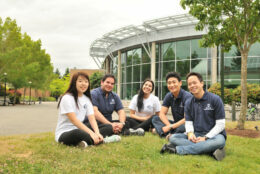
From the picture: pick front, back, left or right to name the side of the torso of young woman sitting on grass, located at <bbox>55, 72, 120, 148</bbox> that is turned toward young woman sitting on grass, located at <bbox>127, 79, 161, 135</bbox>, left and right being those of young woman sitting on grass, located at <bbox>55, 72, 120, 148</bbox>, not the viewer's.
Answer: left

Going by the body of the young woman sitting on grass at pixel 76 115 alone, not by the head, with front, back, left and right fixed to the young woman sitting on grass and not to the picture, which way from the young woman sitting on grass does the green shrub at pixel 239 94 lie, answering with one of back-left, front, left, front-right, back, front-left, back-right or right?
left

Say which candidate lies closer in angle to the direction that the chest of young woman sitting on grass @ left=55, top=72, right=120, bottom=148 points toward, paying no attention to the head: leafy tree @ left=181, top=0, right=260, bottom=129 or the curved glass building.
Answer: the leafy tree

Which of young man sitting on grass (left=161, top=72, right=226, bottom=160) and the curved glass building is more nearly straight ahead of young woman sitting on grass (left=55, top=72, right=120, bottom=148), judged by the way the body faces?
the young man sitting on grass

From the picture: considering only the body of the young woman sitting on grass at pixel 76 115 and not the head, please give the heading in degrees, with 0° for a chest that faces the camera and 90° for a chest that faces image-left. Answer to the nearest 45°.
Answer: approximately 315°

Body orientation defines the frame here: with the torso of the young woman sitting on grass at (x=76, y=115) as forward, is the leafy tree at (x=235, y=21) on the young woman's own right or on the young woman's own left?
on the young woman's own left

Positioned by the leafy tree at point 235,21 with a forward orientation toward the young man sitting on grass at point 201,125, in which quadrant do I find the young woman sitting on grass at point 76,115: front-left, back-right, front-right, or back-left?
front-right

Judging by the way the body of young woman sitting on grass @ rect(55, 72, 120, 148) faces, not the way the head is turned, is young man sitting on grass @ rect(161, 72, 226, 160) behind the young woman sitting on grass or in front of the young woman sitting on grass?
in front

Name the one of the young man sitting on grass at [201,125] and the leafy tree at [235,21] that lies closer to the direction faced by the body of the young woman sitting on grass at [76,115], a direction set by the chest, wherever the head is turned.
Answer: the young man sitting on grass

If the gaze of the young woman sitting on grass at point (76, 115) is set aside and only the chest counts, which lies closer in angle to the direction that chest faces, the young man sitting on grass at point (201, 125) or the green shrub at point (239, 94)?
the young man sitting on grass
